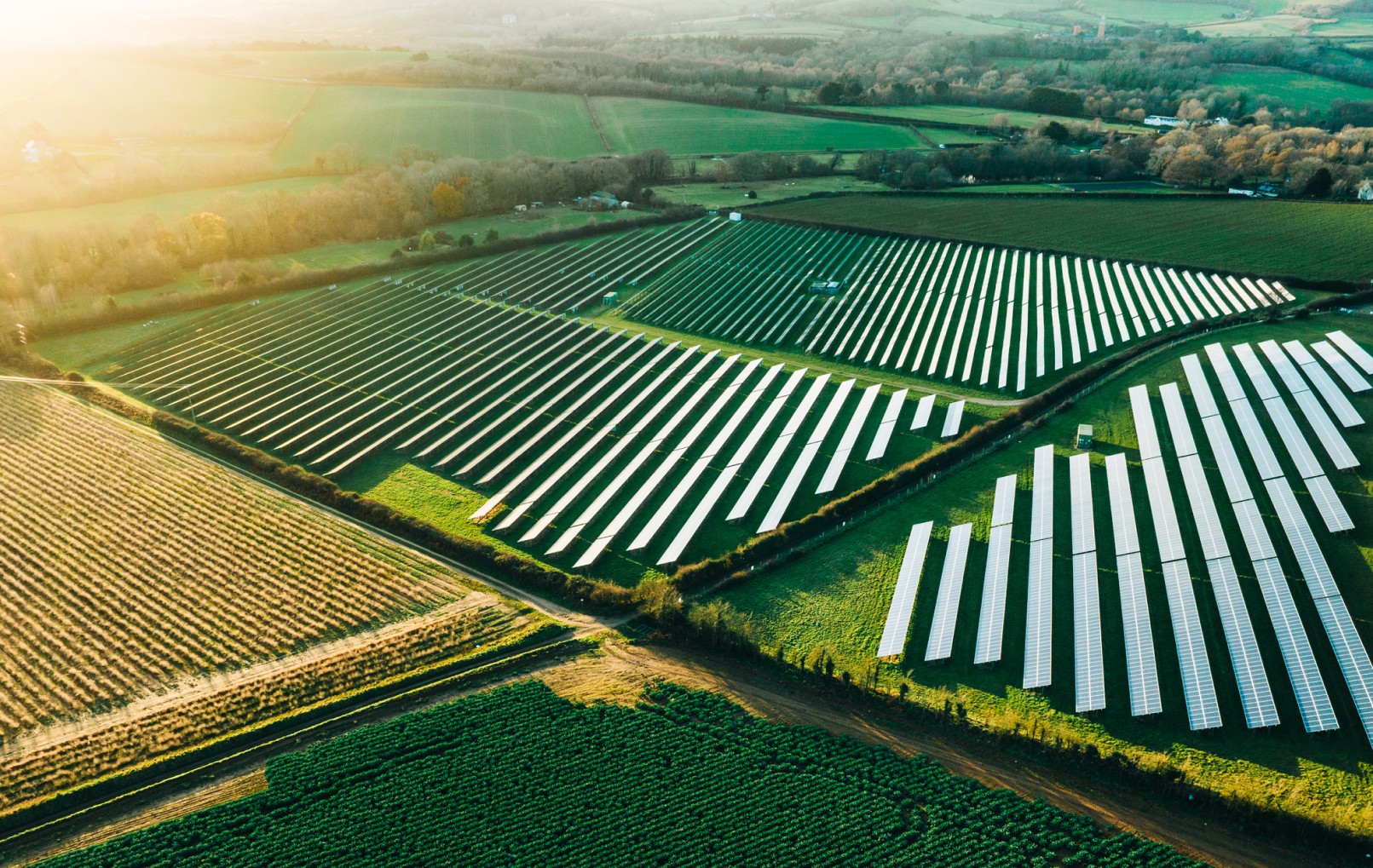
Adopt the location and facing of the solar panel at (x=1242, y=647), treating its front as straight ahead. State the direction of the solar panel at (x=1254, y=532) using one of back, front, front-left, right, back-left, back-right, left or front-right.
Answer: right

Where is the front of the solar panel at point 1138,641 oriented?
to the viewer's left

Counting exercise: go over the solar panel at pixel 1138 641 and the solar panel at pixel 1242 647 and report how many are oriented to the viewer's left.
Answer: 2

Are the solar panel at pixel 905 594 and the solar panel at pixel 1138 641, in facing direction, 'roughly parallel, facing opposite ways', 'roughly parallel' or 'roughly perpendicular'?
roughly parallel

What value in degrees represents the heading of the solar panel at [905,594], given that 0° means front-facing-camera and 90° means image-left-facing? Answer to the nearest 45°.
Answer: approximately 90°

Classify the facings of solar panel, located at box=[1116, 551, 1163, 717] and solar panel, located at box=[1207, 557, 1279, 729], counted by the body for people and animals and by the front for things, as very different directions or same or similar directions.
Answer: same or similar directions

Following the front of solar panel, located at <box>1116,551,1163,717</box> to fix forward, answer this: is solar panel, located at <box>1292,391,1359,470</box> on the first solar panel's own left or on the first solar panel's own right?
on the first solar panel's own right

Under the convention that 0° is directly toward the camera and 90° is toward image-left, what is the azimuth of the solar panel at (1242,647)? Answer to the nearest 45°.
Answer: approximately 90°

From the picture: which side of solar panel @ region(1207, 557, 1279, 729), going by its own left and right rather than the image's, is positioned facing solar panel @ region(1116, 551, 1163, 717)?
front

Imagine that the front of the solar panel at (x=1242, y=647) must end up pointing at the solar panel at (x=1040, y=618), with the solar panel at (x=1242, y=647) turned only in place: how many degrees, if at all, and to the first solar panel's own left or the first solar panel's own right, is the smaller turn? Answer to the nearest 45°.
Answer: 0° — it already faces it

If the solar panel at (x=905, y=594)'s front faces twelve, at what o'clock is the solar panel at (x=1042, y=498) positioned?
the solar panel at (x=1042, y=498) is roughly at 4 o'clock from the solar panel at (x=905, y=594).

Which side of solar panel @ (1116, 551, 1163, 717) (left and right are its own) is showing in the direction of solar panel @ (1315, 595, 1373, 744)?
back
